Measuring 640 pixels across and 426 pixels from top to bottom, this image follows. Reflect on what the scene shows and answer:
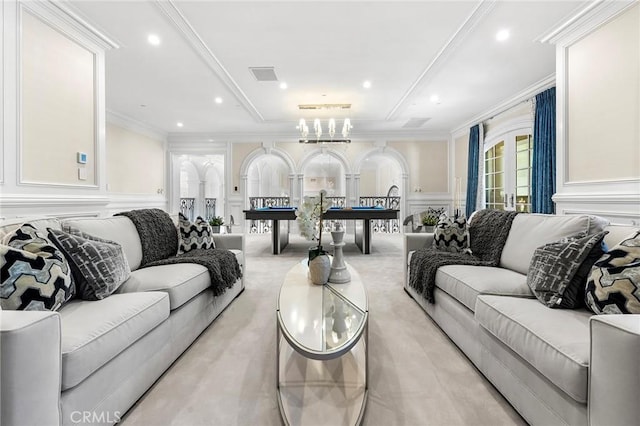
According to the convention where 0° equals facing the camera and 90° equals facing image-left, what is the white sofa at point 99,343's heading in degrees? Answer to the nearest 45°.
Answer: approximately 315°

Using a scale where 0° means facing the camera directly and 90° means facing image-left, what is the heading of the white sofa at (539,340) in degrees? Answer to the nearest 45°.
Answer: approximately 45°

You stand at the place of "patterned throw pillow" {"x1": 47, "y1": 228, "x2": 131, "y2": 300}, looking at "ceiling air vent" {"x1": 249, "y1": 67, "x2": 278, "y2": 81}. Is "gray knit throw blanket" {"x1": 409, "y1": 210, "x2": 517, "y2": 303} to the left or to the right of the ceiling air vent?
right

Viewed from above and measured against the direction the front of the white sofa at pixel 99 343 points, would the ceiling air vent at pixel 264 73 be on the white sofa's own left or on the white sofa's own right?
on the white sofa's own left

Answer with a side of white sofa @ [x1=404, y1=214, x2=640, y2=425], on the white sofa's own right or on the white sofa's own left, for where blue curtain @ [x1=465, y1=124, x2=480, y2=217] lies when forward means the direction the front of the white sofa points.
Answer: on the white sofa's own right

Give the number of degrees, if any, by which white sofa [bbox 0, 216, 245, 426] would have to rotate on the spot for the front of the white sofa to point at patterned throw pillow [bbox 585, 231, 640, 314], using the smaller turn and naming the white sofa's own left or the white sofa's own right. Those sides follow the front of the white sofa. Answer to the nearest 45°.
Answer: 0° — it already faces it

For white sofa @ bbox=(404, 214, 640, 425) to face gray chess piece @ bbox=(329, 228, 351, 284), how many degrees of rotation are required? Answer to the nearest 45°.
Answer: approximately 45° to its right

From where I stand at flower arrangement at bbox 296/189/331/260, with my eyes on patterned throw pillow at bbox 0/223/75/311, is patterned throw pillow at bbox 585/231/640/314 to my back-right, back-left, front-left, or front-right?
back-left
